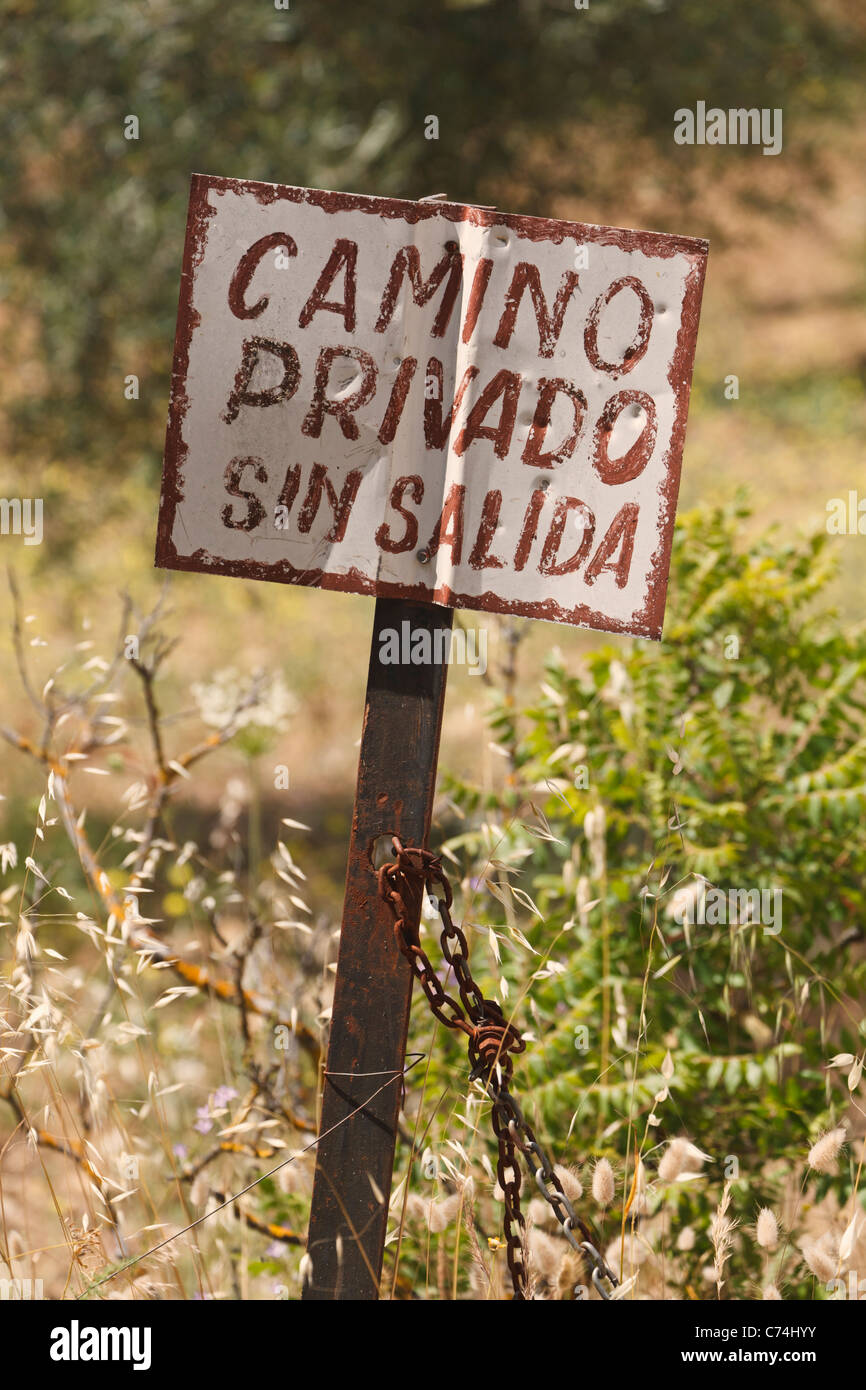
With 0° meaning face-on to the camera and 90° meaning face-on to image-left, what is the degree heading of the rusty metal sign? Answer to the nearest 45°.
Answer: approximately 0°

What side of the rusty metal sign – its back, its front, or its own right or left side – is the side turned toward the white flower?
back
